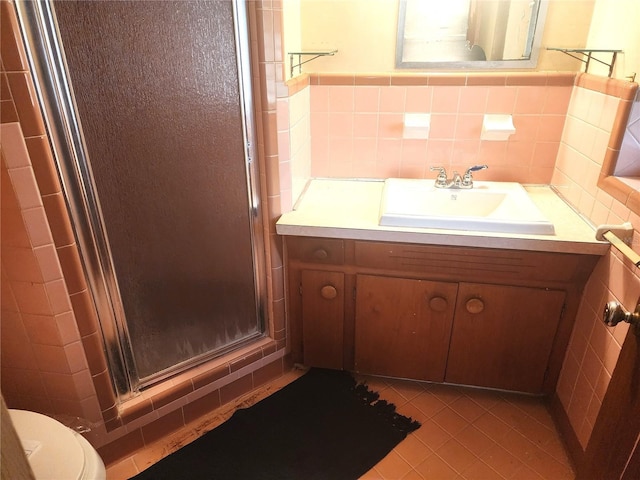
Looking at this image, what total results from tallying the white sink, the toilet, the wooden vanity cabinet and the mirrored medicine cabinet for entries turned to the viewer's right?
1

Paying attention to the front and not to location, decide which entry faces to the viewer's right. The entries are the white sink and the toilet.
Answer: the toilet

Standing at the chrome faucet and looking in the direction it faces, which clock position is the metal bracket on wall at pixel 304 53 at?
The metal bracket on wall is roughly at 3 o'clock from the chrome faucet.

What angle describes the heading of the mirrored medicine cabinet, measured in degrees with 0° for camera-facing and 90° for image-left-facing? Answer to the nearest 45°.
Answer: approximately 0°

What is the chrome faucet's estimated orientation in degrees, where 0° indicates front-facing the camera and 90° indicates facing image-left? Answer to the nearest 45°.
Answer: approximately 0°

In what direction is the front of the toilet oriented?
to the viewer's right

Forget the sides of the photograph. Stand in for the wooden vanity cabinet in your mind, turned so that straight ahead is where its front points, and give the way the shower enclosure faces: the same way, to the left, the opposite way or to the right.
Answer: to the left
